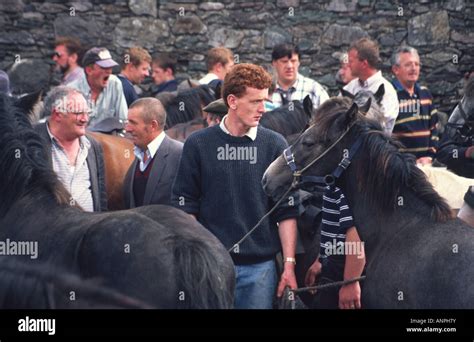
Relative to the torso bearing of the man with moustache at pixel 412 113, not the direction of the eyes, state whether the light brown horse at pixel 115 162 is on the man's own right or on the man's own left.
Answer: on the man's own right

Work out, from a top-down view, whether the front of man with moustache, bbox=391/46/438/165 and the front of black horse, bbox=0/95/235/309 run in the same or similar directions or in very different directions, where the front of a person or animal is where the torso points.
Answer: very different directions

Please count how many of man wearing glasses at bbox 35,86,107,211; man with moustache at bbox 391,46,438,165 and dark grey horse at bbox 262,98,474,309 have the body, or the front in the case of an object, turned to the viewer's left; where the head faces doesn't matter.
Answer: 1

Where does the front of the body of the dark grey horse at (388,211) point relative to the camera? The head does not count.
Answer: to the viewer's left

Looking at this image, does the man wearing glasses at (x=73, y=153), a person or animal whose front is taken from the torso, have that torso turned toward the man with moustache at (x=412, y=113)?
no

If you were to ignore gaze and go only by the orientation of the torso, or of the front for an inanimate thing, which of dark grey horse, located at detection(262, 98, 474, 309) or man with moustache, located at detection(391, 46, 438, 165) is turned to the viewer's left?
the dark grey horse

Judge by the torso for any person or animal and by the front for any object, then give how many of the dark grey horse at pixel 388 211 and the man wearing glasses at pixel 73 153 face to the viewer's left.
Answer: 1

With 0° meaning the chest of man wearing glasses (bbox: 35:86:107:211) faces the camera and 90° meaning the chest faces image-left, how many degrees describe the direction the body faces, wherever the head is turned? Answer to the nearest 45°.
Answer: approximately 315°

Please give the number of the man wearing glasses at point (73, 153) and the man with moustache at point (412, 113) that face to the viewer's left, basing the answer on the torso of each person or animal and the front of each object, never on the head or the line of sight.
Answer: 0

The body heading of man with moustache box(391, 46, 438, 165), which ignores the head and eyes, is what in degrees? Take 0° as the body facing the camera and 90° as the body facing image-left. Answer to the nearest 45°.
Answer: approximately 315°

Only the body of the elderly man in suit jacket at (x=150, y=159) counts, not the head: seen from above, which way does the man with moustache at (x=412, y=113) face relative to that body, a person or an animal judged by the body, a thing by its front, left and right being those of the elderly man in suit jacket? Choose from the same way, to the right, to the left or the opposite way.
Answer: to the left

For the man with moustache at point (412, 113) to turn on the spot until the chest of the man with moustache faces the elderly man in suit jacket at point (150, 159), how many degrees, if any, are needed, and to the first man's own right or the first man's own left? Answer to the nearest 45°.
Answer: approximately 90° to the first man's own right

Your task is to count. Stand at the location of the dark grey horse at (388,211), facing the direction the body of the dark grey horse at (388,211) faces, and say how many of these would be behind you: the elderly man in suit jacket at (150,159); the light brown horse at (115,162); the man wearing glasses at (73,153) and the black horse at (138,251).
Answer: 0

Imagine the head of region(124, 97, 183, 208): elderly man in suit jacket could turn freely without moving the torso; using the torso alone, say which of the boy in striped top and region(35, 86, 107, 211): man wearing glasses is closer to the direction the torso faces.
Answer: the man wearing glasses

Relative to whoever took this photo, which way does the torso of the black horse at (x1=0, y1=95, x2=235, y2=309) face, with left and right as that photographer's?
facing away from the viewer and to the left of the viewer

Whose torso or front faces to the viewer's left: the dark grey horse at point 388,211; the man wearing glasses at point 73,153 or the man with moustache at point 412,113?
the dark grey horse

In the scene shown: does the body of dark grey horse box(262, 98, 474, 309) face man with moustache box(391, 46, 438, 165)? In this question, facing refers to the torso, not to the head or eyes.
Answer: no

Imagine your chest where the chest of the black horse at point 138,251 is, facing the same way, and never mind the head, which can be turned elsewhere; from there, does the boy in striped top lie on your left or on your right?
on your right

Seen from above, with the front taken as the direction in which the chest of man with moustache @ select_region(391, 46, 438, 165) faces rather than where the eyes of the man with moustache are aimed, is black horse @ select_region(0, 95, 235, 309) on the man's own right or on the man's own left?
on the man's own right

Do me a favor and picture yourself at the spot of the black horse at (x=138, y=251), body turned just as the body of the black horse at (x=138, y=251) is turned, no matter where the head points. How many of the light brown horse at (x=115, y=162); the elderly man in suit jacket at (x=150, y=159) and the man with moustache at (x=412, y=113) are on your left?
0

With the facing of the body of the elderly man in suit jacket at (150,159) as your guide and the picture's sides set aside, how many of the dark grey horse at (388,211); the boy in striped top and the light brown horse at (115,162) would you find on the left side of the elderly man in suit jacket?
2
